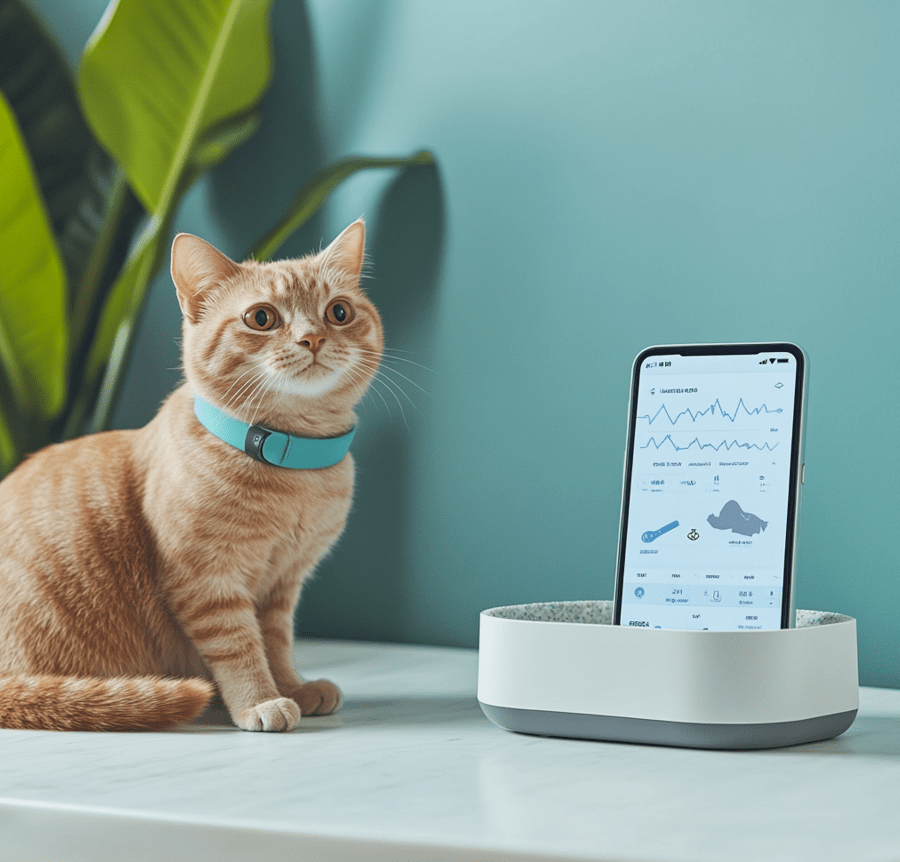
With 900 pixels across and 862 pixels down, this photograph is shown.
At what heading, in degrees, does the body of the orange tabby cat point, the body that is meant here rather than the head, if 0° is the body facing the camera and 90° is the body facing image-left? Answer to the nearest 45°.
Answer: approximately 315°
